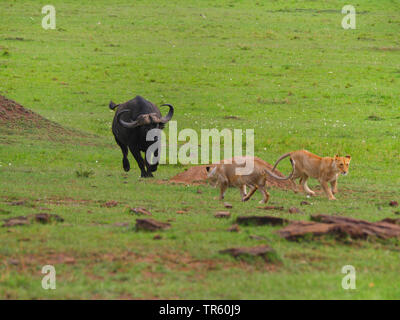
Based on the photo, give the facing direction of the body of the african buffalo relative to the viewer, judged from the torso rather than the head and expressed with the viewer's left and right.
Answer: facing the viewer and to the right of the viewer

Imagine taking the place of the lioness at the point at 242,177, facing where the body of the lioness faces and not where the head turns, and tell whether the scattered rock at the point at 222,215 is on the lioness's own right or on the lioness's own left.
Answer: on the lioness's own left

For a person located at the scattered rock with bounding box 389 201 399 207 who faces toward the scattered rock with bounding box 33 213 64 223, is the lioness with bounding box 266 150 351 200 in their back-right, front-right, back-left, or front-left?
front-right

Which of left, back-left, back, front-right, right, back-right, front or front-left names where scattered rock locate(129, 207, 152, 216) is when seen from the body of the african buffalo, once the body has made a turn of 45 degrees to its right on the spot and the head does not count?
front

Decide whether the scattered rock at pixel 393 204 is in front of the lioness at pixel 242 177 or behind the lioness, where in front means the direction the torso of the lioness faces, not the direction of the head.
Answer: behind

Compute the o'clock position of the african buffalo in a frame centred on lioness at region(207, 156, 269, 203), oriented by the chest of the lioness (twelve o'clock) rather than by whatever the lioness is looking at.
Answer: The african buffalo is roughly at 2 o'clock from the lioness.

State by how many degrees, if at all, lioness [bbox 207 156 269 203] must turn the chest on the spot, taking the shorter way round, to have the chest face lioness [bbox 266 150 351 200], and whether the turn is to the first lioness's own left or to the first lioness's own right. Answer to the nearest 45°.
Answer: approximately 135° to the first lioness's own right

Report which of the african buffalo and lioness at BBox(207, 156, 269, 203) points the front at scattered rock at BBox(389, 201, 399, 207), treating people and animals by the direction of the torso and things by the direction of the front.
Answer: the african buffalo

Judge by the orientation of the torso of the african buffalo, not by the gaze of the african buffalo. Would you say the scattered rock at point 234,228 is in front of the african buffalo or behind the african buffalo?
in front

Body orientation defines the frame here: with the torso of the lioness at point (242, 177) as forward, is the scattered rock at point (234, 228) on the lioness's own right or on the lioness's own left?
on the lioness's own left
